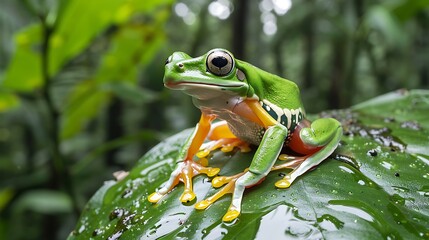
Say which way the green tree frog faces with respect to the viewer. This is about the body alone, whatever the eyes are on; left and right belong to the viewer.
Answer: facing the viewer and to the left of the viewer
